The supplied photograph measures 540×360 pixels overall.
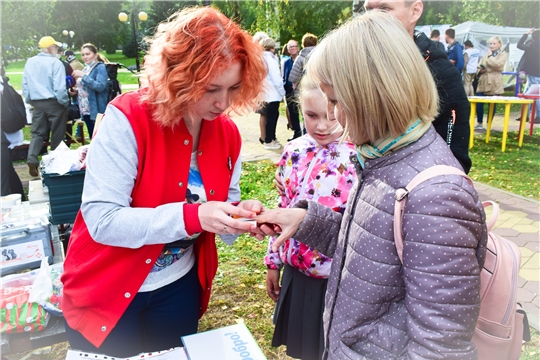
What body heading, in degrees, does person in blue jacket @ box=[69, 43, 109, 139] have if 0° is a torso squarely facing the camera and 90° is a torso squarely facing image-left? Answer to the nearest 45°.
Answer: approximately 45°

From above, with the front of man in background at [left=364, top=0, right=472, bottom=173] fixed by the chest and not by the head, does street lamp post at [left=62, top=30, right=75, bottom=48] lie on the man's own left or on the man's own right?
on the man's own right

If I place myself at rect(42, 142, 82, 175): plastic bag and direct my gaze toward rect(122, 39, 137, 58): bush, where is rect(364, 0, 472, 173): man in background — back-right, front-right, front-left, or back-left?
back-right

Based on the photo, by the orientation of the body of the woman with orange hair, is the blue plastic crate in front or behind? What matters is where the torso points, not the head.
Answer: behind

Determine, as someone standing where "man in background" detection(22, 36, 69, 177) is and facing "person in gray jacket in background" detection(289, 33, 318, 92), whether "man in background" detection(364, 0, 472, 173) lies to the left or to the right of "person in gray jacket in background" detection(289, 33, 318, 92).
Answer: right

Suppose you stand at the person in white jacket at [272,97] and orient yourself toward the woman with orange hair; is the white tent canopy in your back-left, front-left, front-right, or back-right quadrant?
back-left

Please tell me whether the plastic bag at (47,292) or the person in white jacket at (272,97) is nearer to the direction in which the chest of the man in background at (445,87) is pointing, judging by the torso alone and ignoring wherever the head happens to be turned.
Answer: the plastic bag

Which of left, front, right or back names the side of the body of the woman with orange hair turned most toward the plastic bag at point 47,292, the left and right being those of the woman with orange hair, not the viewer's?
back
